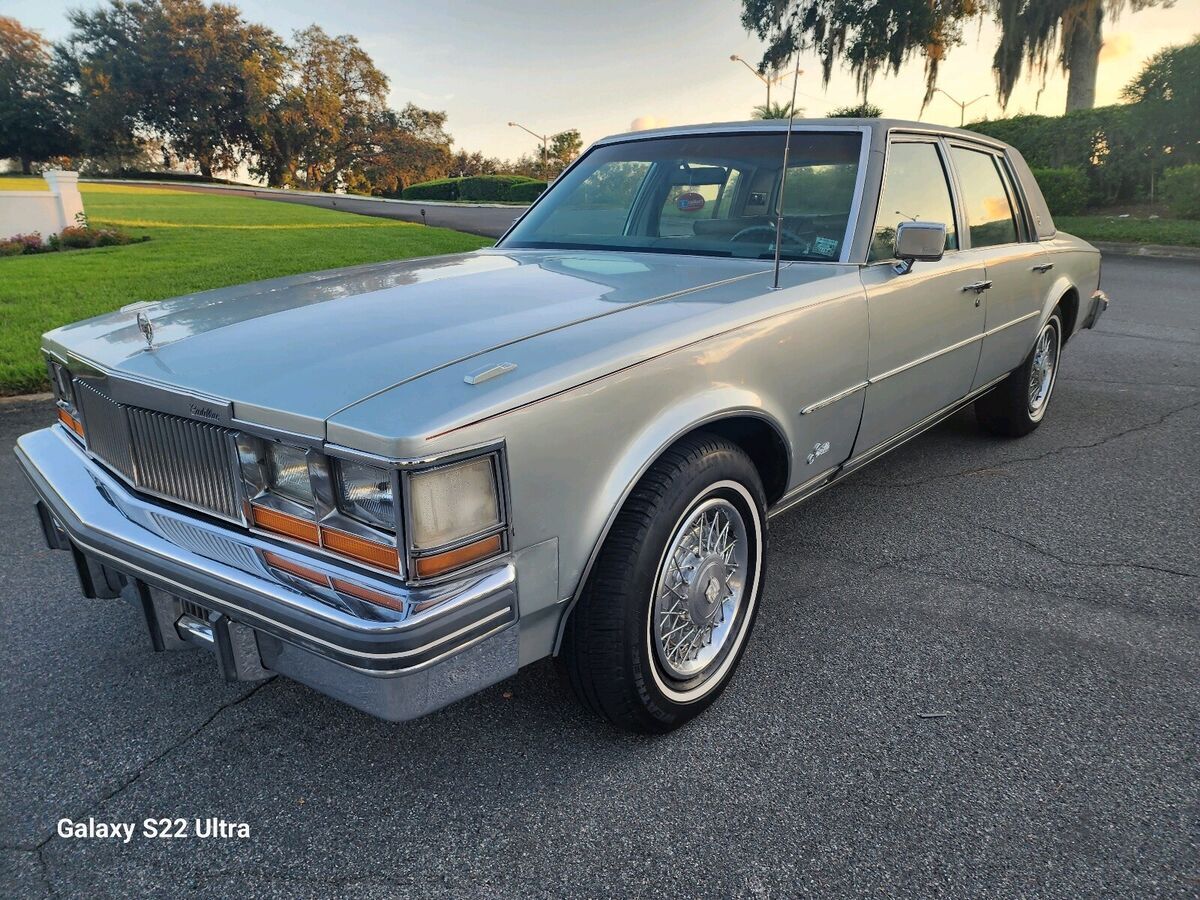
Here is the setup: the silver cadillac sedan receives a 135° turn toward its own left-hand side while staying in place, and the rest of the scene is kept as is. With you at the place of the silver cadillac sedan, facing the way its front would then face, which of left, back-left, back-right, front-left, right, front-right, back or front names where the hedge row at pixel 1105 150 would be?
front-left

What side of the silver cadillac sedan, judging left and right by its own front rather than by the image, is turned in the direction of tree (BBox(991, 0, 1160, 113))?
back

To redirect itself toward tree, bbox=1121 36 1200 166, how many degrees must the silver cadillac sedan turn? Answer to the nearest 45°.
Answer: approximately 180°

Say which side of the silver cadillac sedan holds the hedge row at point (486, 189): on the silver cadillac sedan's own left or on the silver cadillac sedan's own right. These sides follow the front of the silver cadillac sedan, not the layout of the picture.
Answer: on the silver cadillac sedan's own right

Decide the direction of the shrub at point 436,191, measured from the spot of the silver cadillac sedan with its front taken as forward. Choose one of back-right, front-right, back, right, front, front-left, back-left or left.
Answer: back-right

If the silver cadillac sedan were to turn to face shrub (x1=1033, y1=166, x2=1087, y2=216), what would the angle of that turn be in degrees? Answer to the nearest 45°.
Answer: approximately 180°

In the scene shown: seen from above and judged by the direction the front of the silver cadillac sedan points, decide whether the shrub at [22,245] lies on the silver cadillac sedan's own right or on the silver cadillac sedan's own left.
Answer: on the silver cadillac sedan's own right

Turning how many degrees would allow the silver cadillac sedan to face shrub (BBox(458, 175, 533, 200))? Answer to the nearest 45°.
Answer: approximately 135° to its right

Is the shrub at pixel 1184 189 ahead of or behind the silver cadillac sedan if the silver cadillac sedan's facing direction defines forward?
behind

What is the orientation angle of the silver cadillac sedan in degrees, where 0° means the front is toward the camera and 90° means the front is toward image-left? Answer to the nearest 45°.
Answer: approximately 45°

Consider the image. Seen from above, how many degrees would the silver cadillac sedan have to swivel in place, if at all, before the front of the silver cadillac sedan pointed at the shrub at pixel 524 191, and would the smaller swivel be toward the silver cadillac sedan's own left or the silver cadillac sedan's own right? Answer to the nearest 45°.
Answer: approximately 135° to the silver cadillac sedan's own right
